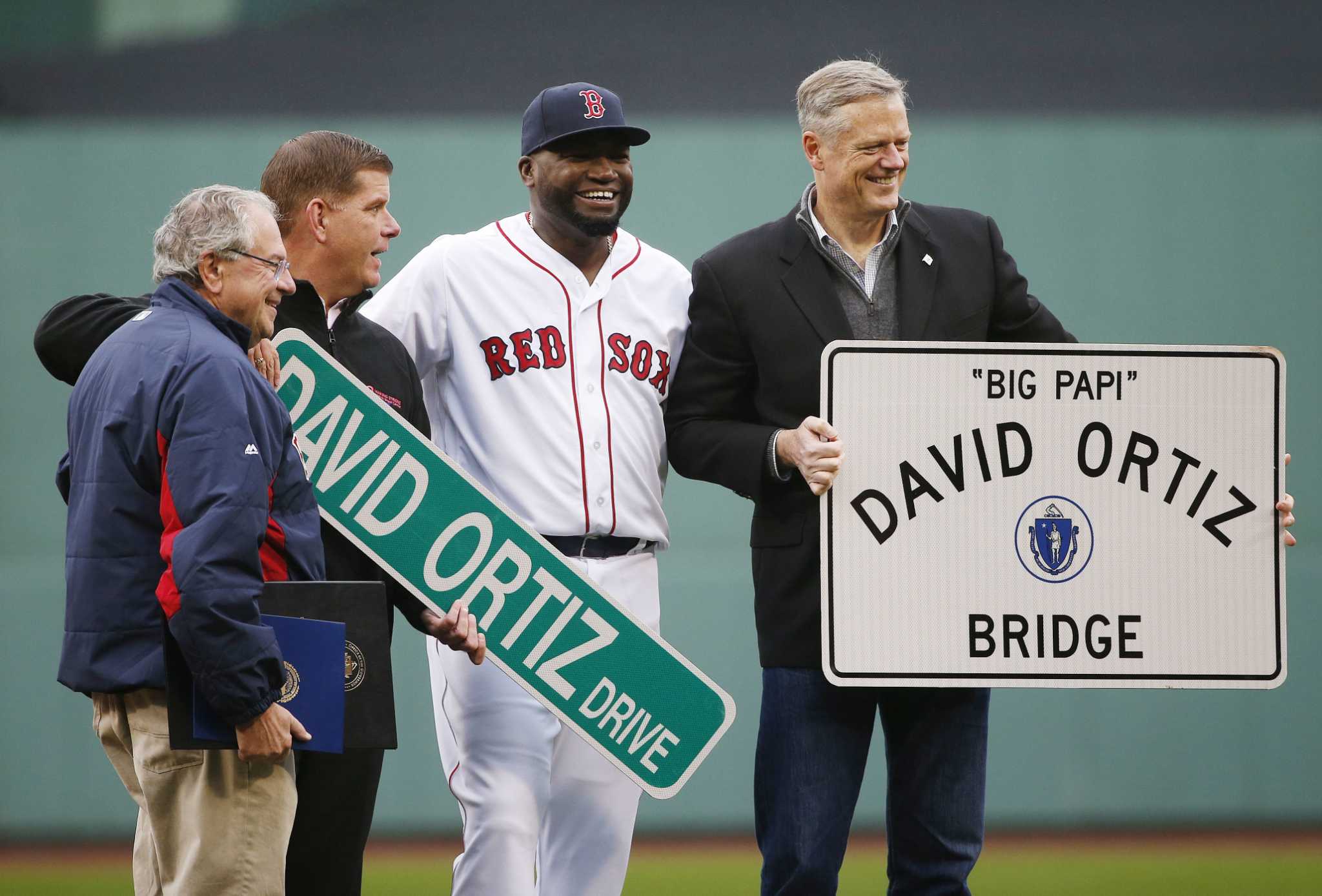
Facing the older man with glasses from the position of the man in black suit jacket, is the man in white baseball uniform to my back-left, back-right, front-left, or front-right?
front-right

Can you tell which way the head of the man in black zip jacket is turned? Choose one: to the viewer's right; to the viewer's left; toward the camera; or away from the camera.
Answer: to the viewer's right

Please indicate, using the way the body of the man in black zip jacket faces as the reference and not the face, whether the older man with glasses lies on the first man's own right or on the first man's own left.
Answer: on the first man's own right

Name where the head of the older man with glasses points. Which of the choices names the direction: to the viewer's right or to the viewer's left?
to the viewer's right

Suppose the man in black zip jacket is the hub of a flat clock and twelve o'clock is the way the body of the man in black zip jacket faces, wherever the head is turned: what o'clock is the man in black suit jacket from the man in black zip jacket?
The man in black suit jacket is roughly at 11 o'clock from the man in black zip jacket.

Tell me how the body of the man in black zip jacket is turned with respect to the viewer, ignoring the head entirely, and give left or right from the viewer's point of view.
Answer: facing the viewer and to the right of the viewer

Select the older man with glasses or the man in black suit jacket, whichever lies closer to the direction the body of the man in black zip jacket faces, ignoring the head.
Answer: the man in black suit jacket
